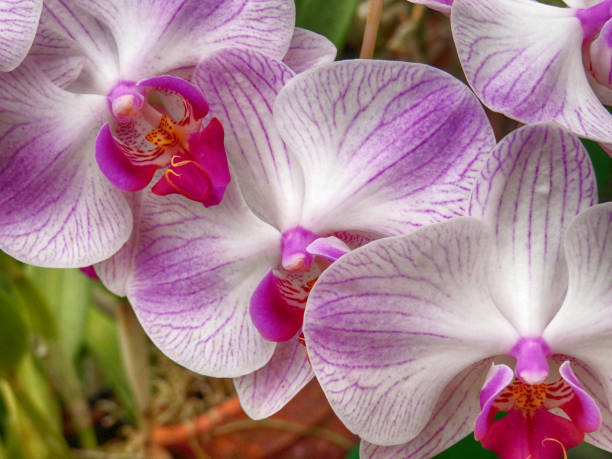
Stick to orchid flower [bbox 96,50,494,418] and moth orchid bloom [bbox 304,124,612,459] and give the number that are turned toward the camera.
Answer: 2

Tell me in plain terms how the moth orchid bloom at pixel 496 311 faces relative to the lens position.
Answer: facing the viewer

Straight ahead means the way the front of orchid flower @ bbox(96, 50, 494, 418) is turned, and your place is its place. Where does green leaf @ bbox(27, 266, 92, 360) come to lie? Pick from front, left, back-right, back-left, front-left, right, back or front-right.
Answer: back-right

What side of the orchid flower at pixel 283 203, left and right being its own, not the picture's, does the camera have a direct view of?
front

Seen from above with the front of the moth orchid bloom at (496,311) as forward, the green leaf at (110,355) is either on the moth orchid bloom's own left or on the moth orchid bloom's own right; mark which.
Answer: on the moth orchid bloom's own right

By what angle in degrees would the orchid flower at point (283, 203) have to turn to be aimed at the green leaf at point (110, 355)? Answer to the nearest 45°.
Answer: approximately 135° to its right
